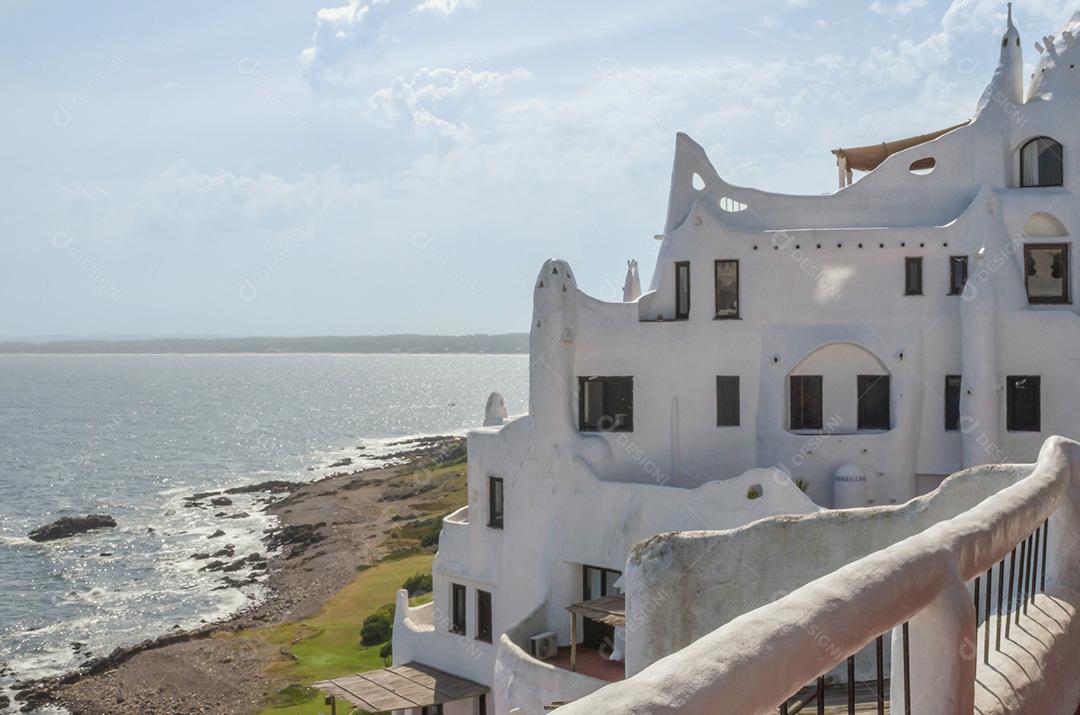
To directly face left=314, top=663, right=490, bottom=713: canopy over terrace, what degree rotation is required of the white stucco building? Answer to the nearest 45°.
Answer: approximately 90° to its right

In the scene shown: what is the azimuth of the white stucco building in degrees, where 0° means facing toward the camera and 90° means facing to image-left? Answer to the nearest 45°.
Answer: approximately 0°

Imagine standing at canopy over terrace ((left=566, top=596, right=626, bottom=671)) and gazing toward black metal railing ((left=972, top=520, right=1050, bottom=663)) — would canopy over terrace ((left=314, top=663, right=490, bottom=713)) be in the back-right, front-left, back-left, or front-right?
back-right
